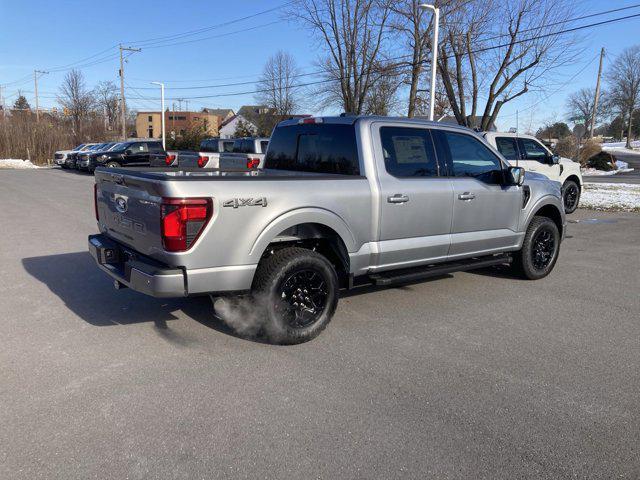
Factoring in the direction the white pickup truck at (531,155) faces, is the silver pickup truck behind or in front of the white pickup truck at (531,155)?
behind

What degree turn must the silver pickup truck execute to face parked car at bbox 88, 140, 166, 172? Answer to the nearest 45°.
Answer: approximately 90° to its left

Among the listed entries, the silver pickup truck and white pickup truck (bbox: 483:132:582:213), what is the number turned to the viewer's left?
0

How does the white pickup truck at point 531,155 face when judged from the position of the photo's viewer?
facing away from the viewer and to the right of the viewer

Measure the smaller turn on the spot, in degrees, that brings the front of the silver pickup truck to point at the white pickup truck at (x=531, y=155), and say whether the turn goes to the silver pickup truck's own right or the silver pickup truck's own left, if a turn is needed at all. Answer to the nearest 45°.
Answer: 0° — it already faces it

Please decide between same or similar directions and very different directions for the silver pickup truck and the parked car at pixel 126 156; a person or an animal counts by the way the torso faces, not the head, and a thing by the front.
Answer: very different directions

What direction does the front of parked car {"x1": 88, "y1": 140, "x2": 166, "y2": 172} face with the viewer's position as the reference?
facing the viewer and to the left of the viewer

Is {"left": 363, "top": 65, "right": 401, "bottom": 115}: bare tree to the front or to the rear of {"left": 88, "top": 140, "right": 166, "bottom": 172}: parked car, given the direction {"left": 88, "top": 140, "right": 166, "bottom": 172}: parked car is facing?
to the rear

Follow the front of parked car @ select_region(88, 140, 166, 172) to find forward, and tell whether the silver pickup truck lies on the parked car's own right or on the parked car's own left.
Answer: on the parked car's own left

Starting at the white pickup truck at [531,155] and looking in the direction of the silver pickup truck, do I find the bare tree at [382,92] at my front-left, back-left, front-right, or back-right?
back-right
